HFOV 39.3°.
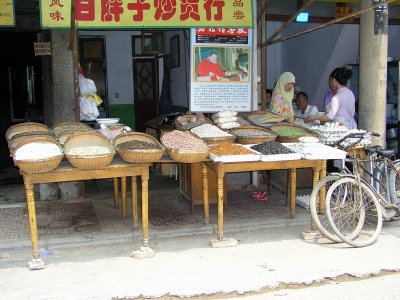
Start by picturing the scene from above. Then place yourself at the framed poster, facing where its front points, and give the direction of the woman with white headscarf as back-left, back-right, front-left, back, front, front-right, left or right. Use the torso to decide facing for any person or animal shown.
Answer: left

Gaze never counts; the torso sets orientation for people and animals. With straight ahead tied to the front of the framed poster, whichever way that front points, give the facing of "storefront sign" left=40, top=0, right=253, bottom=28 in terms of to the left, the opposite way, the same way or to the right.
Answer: the same way

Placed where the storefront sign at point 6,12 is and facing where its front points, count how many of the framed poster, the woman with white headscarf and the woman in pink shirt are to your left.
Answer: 3

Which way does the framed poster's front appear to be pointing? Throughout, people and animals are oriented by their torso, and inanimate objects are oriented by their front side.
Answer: toward the camera

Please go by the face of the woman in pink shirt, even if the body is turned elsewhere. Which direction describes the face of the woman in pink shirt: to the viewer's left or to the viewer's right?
to the viewer's left

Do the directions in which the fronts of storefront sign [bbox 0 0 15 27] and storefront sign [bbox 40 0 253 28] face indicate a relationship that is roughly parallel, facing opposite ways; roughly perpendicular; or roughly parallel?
roughly parallel

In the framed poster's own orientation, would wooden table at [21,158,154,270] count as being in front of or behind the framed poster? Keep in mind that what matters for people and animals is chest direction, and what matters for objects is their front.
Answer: in front

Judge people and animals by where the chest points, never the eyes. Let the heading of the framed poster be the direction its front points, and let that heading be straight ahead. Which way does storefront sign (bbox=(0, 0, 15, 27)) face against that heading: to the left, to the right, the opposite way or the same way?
the same way

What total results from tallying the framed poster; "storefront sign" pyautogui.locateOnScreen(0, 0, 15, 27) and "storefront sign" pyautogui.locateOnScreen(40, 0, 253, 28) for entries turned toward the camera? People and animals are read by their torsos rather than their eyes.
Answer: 3

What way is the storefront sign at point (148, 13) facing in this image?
toward the camera

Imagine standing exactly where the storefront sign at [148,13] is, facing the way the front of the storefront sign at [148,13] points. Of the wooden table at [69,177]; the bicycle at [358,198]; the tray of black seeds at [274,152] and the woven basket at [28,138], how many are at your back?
0

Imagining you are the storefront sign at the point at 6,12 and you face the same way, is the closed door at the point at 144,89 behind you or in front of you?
behind

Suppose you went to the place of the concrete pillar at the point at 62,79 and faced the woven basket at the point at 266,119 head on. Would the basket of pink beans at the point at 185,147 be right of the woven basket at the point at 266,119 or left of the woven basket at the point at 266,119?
right

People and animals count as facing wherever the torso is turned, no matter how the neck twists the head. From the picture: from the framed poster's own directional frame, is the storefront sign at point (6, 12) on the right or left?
on its right

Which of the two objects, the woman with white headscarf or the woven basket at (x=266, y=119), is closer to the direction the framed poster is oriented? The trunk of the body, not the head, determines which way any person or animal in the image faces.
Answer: the woven basket

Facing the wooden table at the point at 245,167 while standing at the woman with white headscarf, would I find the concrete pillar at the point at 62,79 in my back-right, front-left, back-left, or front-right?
front-right

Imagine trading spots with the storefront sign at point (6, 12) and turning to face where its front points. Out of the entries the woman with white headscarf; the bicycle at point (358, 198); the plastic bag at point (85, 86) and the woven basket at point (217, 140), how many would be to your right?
0
